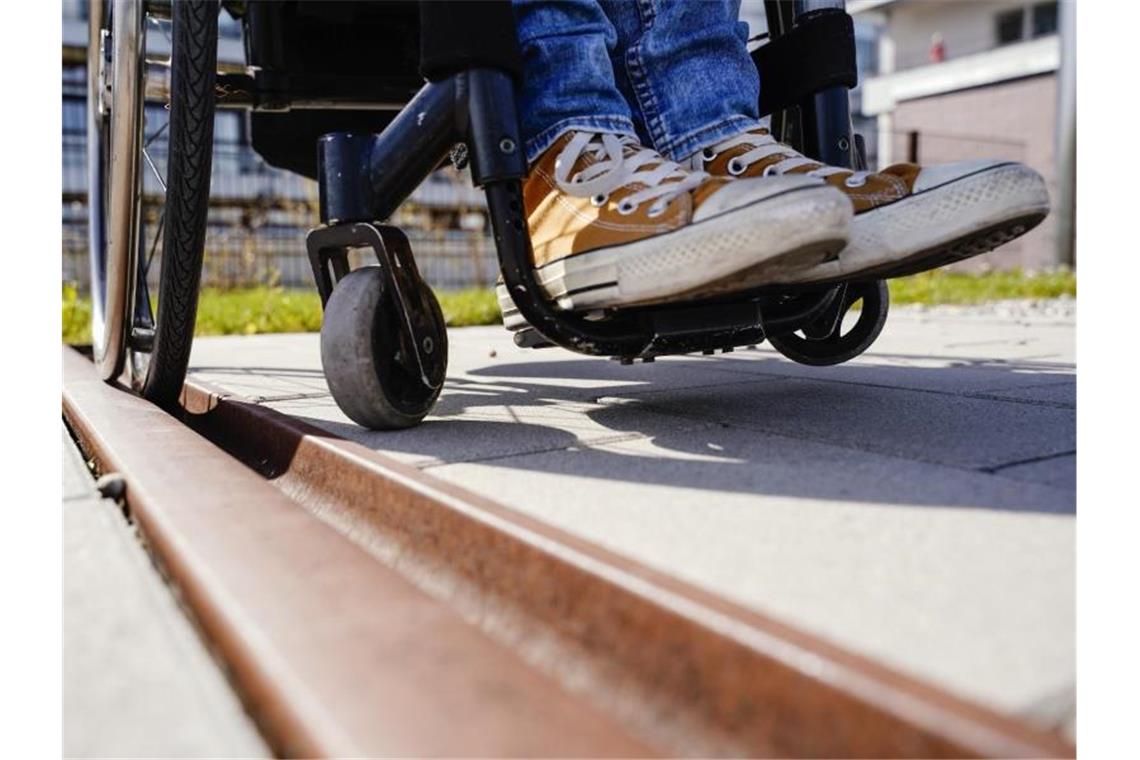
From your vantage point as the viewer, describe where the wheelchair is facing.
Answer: facing the viewer and to the right of the viewer

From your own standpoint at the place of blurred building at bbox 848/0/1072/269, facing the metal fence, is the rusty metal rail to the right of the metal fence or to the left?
left

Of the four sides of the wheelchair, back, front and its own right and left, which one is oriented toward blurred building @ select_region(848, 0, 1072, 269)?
left

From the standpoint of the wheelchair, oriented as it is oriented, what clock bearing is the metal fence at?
The metal fence is roughly at 7 o'clock from the wheelchair.
